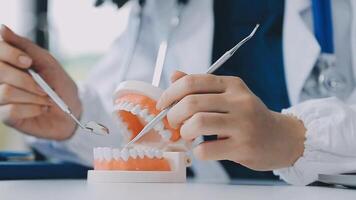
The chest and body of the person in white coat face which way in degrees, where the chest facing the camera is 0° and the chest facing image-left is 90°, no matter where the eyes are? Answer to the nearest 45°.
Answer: approximately 0°
